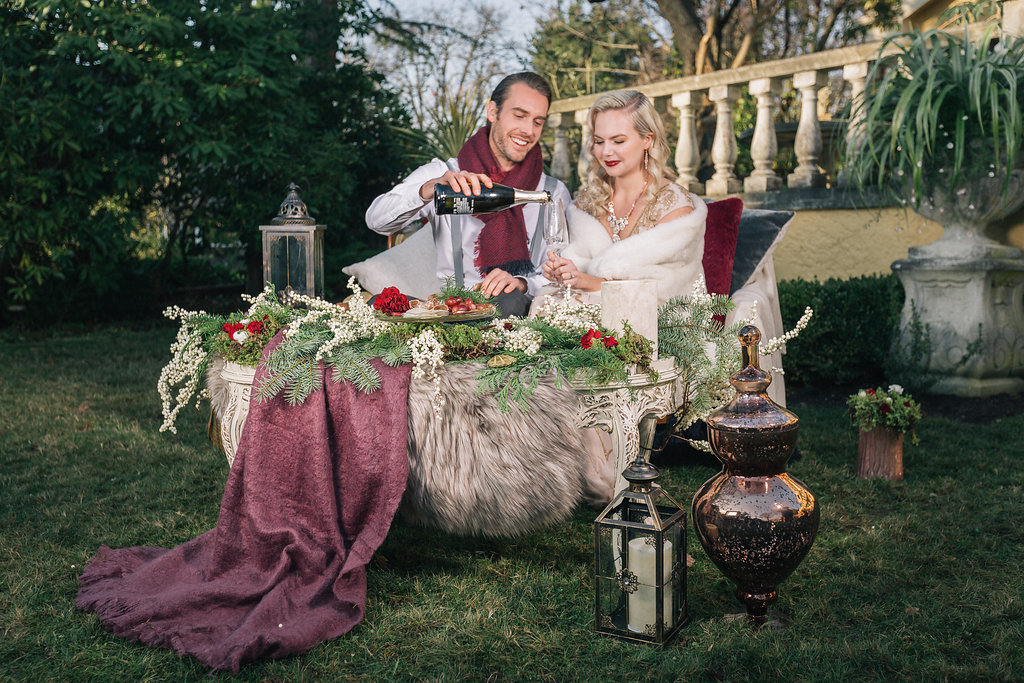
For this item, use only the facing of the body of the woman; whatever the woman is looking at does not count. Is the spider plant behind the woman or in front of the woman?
behind

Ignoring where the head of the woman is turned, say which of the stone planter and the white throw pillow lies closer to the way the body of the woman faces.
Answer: the white throw pillow

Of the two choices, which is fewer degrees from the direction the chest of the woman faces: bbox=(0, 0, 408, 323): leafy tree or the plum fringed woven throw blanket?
the plum fringed woven throw blanket

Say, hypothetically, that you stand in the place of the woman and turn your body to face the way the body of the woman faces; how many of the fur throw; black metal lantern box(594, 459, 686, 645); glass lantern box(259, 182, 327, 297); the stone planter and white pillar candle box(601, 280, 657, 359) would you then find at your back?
1

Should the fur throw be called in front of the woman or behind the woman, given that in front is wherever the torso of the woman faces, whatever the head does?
in front

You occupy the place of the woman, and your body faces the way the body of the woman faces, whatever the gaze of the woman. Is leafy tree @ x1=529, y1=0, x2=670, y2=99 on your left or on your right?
on your right

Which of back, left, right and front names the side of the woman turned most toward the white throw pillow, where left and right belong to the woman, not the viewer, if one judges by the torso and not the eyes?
right

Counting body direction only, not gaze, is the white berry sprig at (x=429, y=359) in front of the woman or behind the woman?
in front

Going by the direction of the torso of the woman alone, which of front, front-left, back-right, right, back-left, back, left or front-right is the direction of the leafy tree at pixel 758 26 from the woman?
back-right

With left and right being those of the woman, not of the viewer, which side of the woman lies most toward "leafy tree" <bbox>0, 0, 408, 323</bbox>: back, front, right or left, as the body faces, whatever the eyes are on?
right

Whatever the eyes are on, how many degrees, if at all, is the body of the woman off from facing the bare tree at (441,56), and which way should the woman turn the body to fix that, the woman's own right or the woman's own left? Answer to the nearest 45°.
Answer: approximately 135° to the woman's own right

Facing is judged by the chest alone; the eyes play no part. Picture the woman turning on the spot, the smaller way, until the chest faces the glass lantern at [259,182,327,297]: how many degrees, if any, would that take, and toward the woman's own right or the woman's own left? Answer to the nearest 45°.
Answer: approximately 45° to the woman's own right

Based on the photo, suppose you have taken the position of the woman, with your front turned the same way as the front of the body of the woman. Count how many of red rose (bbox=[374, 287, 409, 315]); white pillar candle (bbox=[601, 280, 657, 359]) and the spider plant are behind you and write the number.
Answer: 1

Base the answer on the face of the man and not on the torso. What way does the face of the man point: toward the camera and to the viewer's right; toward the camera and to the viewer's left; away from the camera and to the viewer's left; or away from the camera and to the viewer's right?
toward the camera and to the viewer's right

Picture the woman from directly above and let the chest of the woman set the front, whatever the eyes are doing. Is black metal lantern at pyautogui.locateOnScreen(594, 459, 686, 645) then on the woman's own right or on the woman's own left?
on the woman's own left
